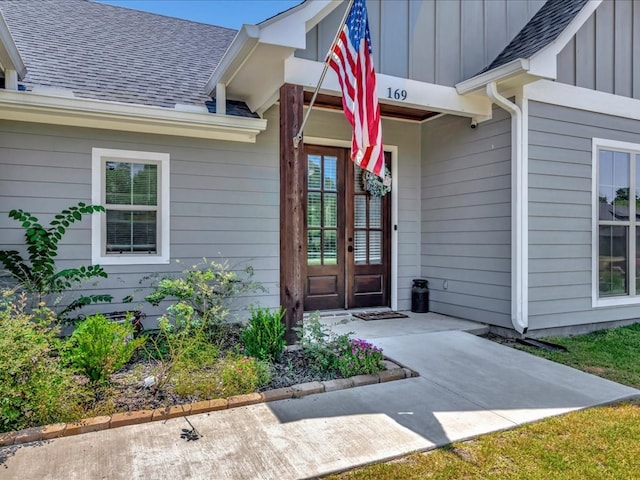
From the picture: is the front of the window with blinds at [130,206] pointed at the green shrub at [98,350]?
yes

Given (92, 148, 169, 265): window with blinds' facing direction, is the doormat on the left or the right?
on its left

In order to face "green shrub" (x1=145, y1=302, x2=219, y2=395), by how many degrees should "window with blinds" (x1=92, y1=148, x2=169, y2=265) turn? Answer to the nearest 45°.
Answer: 0° — it already faces it

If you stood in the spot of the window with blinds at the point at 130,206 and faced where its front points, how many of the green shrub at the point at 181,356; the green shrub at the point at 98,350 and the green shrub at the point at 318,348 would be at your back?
0

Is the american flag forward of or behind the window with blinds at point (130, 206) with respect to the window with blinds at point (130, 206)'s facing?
forward

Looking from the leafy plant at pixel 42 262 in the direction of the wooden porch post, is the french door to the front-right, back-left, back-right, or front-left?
front-left

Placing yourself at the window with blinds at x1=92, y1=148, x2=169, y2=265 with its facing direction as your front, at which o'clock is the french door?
The french door is roughly at 9 o'clock from the window with blinds.

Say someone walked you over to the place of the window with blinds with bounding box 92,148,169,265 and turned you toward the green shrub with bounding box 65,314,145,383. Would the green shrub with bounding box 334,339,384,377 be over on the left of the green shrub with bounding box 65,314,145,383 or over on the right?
left

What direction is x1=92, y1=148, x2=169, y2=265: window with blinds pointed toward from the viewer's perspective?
toward the camera

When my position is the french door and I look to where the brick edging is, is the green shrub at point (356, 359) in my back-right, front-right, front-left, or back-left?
front-left

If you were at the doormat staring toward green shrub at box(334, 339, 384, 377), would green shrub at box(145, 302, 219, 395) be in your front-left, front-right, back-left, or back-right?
front-right

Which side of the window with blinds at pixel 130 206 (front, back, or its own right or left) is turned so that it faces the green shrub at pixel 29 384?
front

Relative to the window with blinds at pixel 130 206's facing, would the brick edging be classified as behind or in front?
in front

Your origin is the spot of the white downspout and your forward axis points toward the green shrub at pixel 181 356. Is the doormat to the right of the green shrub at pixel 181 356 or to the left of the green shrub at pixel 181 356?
right

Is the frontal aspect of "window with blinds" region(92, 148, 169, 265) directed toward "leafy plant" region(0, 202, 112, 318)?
no
